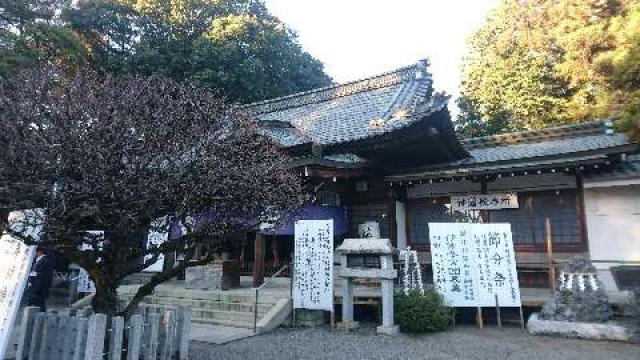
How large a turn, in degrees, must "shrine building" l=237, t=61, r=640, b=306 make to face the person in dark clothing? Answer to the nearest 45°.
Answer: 0° — it already faces them

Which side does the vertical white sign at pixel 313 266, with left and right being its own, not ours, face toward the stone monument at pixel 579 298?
left

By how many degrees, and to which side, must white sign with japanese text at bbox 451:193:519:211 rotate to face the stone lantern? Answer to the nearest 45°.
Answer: approximately 45° to its right

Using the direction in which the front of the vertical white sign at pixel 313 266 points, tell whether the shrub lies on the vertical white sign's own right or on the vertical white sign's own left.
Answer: on the vertical white sign's own left

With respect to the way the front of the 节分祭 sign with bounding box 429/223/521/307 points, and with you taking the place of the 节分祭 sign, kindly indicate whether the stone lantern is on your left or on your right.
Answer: on your right

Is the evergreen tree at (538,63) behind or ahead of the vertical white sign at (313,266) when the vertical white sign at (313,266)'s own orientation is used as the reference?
behind

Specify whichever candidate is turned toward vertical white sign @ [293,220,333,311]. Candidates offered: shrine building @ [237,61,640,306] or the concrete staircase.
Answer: the shrine building

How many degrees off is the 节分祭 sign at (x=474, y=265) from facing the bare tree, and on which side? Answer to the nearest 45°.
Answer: approximately 45° to its right

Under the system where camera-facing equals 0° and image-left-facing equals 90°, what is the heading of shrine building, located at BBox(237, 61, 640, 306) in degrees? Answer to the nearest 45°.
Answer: approximately 45°

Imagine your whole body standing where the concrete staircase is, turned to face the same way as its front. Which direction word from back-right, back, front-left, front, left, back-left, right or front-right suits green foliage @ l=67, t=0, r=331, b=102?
back-right

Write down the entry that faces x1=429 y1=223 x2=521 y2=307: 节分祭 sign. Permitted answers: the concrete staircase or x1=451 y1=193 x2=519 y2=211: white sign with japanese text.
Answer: the white sign with japanese text

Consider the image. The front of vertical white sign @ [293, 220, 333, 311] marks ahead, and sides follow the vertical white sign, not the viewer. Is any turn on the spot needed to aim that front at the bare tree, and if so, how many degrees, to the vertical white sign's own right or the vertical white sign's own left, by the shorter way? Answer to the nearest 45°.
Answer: approximately 45° to the vertical white sign's own right
